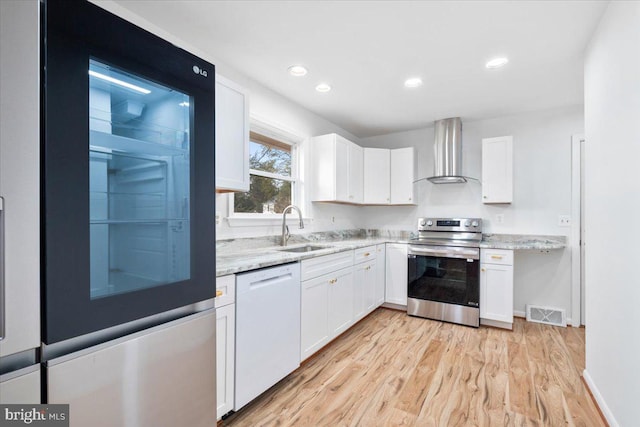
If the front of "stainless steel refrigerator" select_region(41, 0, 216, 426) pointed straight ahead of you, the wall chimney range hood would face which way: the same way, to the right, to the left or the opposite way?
to the right

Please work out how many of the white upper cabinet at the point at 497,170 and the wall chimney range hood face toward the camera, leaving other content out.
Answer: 2

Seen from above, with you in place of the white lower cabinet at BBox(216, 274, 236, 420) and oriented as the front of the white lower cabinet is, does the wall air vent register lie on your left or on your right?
on your left

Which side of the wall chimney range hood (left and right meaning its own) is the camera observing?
front

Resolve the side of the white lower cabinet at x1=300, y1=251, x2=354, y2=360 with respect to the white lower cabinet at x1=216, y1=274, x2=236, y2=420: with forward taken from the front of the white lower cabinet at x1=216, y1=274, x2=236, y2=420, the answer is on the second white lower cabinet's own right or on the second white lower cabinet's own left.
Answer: on the second white lower cabinet's own left

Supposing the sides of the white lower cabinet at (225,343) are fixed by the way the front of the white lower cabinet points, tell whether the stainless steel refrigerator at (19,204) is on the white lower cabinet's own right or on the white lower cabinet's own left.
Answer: on the white lower cabinet's own right

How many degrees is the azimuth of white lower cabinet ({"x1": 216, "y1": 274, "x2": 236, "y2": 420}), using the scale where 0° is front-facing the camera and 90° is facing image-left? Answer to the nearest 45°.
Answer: approximately 315°

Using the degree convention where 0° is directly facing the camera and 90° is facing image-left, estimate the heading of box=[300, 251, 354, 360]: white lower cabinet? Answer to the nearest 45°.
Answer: approximately 315°

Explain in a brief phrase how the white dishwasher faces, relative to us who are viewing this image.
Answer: facing the viewer and to the right of the viewer

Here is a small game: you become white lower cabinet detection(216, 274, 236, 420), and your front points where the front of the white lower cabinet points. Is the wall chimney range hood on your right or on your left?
on your left
